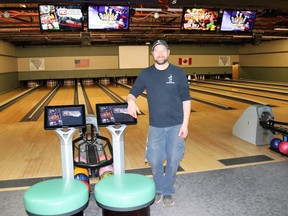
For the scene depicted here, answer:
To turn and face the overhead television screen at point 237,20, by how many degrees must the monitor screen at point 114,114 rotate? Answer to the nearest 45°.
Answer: approximately 135° to its left

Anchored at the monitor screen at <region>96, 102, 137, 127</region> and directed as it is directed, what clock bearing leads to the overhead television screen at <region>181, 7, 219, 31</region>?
The overhead television screen is roughly at 7 o'clock from the monitor screen.

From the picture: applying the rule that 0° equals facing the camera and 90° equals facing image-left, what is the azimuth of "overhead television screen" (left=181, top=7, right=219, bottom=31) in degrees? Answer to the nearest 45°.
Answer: approximately 0°

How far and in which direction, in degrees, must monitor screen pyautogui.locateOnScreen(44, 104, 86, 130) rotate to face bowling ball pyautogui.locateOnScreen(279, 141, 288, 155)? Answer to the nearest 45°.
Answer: approximately 90° to its left

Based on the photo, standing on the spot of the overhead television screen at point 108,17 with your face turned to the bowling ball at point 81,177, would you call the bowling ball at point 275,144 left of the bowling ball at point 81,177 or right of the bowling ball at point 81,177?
left

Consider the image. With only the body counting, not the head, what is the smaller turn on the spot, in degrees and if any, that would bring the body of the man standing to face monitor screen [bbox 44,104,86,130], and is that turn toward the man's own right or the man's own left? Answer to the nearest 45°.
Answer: approximately 90° to the man's own right

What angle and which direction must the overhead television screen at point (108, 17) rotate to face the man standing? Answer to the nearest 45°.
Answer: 0° — it already faces them

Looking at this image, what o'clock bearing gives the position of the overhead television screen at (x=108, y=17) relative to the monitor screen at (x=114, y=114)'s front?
The overhead television screen is roughly at 6 o'clock from the monitor screen.

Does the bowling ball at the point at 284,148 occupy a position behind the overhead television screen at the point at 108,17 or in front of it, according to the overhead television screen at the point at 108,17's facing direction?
in front
